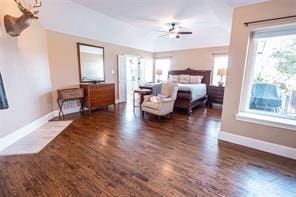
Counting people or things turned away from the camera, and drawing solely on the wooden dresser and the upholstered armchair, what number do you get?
0

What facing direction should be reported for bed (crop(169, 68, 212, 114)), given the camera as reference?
facing the viewer and to the left of the viewer

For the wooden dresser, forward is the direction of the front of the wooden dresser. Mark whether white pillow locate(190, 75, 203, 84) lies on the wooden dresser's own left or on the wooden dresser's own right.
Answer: on the wooden dresser's own left

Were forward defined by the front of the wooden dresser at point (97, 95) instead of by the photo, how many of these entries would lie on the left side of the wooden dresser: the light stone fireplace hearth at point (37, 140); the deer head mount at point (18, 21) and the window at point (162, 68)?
1

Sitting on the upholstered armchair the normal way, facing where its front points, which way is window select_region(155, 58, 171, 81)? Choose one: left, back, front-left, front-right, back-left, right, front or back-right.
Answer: back-right

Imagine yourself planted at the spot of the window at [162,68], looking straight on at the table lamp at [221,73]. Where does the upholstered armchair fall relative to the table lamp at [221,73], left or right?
right

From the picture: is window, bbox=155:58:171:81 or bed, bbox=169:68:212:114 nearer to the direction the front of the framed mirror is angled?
the bed

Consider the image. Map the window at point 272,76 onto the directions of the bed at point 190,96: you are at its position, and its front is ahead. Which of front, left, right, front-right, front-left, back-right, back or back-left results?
left

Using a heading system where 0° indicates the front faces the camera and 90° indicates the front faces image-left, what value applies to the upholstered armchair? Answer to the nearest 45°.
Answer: approximately 45°

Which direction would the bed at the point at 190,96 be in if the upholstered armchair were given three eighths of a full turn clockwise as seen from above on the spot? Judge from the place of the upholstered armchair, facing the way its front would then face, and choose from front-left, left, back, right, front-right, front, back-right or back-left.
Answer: front-right

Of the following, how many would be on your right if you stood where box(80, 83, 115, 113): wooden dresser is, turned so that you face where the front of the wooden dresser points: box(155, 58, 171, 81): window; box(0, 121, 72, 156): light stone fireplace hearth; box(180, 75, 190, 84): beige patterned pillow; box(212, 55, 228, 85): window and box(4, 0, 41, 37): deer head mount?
2

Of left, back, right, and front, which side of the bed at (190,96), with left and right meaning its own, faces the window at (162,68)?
right

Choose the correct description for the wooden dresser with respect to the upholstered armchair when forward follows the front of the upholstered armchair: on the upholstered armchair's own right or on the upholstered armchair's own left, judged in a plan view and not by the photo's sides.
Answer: on the upholstered armchair's own right

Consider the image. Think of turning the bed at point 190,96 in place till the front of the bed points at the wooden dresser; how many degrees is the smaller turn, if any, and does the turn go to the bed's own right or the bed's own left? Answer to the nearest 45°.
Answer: approximately 45° to the bed's own right

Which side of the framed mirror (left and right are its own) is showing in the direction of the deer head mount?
right

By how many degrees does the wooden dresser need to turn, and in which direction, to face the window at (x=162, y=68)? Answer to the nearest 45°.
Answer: approximately 90° to its left

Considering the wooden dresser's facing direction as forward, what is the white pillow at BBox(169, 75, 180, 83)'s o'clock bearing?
The white pillow is roughly at 10 o'clock from the wooden dresser.

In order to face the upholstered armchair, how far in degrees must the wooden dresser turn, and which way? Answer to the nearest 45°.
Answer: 0° — it already faces it

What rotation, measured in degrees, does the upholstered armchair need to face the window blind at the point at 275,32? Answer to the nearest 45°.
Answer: approximately 90° to its left

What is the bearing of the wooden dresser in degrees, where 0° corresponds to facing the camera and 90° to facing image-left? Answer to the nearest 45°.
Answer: approximately 315°

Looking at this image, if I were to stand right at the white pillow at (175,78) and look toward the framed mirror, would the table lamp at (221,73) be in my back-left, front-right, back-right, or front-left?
back-left
